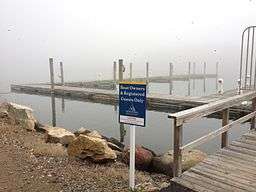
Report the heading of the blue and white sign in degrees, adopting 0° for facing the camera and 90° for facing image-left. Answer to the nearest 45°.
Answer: approximately 45°

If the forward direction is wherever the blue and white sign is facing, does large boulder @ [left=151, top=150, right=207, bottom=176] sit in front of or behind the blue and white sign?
behind

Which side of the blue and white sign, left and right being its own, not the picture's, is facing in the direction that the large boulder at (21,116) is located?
right

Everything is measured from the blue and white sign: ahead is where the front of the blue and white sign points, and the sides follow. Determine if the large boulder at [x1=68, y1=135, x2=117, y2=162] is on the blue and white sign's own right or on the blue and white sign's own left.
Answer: on the blue and white sign's own right
